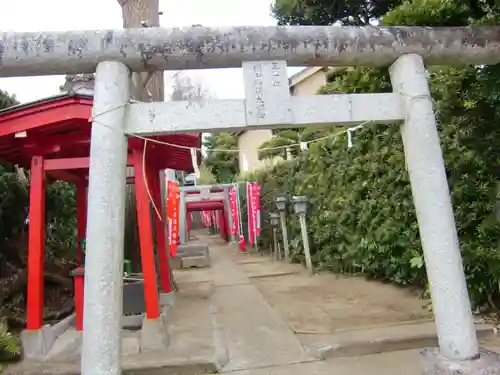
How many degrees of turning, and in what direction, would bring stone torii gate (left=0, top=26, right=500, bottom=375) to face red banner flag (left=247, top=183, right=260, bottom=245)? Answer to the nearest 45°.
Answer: approximately 180°

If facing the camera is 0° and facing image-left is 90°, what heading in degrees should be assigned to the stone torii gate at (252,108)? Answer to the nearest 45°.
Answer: approximately 0°

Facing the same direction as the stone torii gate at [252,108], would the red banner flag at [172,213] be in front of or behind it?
behind

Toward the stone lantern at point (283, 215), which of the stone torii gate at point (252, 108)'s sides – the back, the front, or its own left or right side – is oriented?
back

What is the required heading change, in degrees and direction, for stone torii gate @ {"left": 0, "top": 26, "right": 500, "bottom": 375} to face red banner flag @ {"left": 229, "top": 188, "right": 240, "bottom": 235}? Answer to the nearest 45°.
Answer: approximately 180°

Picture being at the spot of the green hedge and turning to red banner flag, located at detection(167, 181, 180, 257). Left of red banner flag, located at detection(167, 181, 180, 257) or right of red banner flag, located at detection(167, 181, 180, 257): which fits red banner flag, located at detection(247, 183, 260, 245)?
right

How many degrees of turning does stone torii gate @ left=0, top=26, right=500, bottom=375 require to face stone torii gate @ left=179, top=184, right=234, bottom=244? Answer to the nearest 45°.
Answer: approximately 180°

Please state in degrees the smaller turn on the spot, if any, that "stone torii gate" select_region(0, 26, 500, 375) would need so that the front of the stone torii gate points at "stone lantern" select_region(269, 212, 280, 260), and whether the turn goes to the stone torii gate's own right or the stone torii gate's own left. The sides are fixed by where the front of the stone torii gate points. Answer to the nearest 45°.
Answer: approximately 180°
